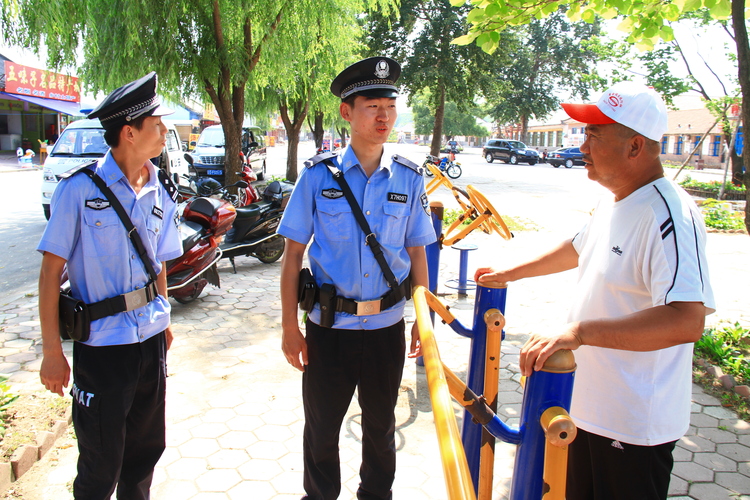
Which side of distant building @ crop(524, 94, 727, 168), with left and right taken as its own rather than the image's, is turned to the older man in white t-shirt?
front

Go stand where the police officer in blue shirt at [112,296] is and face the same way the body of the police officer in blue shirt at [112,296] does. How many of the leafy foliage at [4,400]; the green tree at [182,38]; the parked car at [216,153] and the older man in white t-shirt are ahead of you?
1

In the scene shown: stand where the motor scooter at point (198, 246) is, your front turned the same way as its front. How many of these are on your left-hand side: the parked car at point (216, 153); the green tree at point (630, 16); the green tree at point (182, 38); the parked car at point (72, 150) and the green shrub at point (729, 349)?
2

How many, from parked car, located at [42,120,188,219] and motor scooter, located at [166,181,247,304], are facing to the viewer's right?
0

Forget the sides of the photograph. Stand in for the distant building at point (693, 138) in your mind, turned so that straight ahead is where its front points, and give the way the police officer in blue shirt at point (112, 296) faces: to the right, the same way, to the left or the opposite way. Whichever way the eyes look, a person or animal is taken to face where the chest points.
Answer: to the left

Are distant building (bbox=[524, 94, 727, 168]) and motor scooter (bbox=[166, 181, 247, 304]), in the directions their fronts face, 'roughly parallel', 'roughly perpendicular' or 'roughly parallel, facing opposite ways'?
roughly parallel

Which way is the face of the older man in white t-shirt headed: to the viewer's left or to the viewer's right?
to the viewer's left

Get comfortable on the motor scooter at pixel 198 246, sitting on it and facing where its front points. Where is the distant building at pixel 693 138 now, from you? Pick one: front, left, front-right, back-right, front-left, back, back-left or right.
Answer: back

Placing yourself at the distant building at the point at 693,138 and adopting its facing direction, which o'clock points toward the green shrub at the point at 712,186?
The green shrub is roughly at 12 o'clock from the distant building.

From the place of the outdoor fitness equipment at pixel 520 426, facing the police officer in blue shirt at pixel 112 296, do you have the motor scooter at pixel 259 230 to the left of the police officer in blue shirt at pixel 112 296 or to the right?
right

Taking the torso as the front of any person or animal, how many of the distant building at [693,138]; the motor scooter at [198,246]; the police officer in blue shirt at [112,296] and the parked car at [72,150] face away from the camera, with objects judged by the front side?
0

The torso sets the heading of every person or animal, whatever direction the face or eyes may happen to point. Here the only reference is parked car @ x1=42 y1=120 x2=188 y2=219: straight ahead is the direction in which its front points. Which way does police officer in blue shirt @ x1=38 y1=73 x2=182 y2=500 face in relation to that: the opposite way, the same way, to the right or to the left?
to the left

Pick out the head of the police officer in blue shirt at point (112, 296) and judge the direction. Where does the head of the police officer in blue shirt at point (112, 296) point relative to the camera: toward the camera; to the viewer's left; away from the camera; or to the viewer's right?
to the viewer's right

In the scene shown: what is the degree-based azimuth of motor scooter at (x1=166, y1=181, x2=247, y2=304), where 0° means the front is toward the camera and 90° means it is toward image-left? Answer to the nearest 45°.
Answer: approximately 45°

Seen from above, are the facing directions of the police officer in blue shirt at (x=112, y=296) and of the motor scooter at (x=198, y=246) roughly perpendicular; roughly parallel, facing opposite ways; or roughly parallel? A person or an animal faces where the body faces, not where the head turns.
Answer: roughly perpendicular

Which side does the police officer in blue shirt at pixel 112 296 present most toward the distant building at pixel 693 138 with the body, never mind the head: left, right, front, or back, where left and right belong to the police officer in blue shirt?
left

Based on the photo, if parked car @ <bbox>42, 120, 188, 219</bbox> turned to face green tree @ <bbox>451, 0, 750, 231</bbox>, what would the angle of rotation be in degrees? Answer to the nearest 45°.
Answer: approximately 90° to its left

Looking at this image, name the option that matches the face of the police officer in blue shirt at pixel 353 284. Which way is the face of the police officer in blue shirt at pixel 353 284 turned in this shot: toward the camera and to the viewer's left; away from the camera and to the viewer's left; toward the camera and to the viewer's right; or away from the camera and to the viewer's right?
toward the camera and to the viewer's right

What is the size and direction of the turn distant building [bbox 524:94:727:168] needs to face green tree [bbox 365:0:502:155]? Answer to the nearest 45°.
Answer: approximately 45° to its right

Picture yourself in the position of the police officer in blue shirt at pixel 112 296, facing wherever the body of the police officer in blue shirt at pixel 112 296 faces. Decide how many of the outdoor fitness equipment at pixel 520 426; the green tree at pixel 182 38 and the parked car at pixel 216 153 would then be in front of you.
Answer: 1
